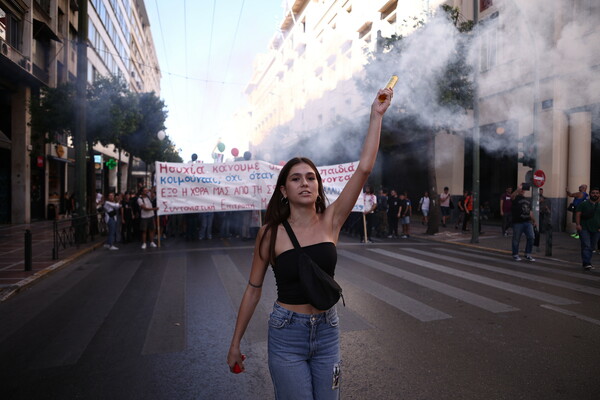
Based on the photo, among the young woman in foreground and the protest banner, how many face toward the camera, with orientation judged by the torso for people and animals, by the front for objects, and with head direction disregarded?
2

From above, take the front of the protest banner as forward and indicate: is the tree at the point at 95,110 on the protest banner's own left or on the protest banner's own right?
on the protest banner's own right

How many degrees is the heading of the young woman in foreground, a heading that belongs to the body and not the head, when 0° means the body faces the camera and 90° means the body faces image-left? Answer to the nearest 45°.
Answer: approximately 0°

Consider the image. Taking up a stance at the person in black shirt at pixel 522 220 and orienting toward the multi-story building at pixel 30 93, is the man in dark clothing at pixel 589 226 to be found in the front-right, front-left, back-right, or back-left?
back-left

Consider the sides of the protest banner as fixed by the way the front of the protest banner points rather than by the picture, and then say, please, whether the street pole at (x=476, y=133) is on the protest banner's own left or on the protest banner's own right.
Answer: on the protest banner's own left

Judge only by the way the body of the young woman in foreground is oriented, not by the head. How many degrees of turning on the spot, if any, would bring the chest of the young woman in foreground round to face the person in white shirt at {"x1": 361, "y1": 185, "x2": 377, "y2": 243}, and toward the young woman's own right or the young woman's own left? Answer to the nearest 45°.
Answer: approximately 180°

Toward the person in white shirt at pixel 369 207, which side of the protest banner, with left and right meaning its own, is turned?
left
